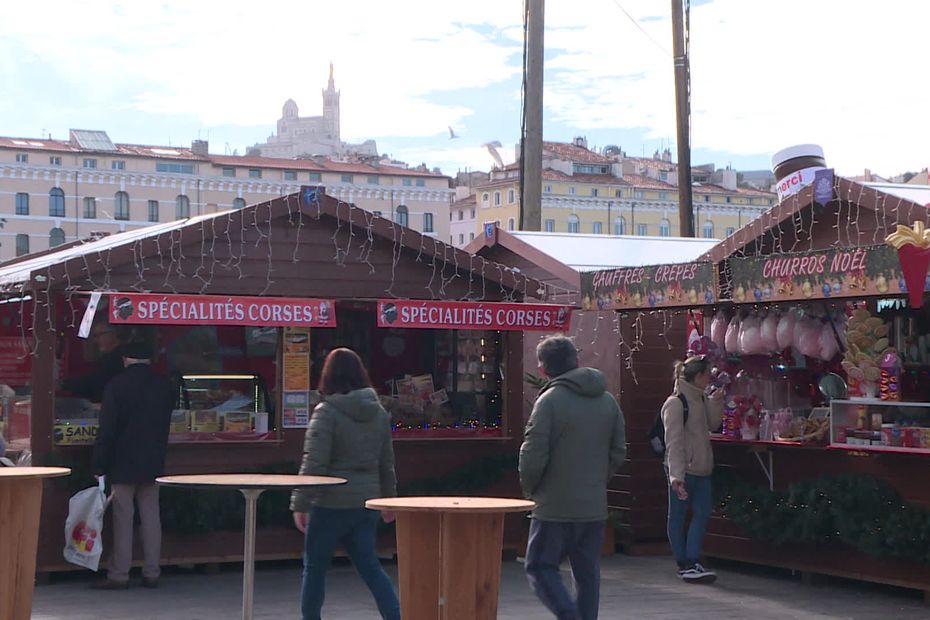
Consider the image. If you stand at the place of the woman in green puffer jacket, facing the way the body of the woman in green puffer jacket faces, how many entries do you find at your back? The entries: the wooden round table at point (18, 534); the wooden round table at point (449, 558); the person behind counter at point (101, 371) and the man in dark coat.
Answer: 1

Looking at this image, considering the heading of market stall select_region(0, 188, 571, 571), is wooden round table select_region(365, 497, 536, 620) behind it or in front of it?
in front

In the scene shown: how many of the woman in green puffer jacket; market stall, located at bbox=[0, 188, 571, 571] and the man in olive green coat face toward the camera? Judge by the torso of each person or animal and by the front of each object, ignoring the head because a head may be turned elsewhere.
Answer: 1

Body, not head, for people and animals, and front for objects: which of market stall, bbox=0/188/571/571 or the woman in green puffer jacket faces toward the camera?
the market stall

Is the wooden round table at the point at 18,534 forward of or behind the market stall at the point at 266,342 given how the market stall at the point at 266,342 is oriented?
forward

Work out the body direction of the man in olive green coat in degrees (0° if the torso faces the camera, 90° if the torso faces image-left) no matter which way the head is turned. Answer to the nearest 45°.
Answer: approximately 135°

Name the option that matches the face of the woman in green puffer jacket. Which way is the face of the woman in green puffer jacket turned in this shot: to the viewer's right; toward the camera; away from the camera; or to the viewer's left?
away from the camera

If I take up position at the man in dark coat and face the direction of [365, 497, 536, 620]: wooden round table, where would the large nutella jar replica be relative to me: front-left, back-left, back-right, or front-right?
front-left

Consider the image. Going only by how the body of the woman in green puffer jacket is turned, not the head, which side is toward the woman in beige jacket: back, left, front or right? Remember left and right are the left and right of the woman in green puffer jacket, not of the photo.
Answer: right

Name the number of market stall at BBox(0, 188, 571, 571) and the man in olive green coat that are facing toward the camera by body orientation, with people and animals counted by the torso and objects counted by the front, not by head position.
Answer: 1

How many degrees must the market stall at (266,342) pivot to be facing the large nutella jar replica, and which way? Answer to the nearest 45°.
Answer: approximately 90° to its left

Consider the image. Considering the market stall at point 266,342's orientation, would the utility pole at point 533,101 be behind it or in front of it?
behind

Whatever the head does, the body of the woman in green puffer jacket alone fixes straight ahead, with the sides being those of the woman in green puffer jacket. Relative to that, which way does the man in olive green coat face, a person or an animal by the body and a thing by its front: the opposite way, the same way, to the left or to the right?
the same way

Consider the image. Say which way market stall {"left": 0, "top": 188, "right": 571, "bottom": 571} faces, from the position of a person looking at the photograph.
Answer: facing the viewer

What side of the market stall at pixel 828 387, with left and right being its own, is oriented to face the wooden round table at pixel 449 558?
front

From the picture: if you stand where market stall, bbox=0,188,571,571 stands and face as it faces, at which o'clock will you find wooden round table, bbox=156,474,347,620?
The wooden round table is roughly at 12 o'clock from the market stall.
